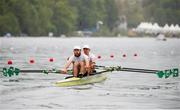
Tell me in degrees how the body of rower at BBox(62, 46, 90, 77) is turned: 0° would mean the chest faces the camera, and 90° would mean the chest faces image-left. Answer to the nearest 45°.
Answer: approximately 0°
